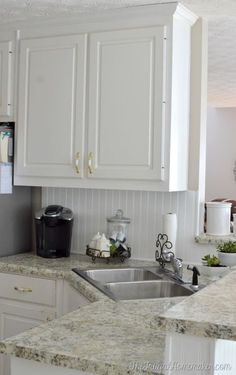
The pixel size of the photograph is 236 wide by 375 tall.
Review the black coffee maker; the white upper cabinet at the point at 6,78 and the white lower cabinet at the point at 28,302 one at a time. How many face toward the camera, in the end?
3

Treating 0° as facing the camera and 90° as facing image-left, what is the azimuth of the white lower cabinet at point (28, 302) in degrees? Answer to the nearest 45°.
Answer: approximately 0°

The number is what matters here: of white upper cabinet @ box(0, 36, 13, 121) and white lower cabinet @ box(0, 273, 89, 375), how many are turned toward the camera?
2

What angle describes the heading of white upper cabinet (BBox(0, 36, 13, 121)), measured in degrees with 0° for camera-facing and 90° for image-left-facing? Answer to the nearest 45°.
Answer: approximately 0°

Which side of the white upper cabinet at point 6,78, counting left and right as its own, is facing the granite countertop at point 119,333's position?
front

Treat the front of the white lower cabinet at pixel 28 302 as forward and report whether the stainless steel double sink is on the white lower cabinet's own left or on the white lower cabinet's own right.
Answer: on the white lower cabinet's own left

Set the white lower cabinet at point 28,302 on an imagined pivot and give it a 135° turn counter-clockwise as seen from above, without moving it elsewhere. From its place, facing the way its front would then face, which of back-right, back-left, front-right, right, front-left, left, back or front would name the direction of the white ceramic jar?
front-right

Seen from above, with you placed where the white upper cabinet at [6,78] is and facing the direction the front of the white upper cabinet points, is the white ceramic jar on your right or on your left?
on your left
